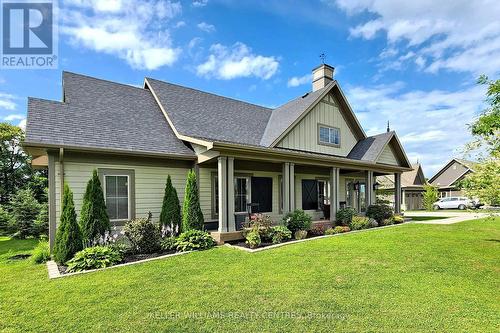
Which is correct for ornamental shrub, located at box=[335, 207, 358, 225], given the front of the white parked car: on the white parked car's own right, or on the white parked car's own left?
on the white parked car's own left

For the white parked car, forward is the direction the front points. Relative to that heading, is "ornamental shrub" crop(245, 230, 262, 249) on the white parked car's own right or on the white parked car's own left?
on the white parked car's own left

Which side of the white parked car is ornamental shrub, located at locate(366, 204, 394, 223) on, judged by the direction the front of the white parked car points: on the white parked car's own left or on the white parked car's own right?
on the white parked car's own left

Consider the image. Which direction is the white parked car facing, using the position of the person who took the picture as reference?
facing to the left of the viewer
